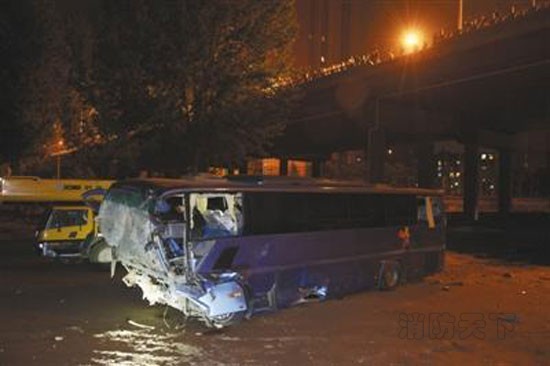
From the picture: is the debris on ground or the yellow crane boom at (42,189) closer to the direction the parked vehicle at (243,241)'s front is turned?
the debris on ground

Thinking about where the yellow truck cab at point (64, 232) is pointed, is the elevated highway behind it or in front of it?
behind

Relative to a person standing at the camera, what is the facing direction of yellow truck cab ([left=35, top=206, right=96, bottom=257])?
facing the viewer and to the left of the viewer

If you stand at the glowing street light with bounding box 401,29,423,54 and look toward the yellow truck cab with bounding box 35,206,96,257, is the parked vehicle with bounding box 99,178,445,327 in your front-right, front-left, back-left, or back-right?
front-left

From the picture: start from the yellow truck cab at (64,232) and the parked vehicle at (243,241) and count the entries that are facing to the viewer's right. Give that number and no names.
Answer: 0

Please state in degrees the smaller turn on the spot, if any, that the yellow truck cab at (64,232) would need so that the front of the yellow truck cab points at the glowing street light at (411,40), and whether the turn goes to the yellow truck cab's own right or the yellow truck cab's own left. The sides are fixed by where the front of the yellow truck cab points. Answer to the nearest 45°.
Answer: approximately 180°

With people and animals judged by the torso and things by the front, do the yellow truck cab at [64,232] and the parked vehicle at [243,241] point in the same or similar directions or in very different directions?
same or similar directions

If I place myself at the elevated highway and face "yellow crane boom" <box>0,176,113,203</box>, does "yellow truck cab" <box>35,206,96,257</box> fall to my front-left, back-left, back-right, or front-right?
front-left

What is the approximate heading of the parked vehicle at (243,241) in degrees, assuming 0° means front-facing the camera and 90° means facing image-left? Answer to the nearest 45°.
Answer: approximately 45°

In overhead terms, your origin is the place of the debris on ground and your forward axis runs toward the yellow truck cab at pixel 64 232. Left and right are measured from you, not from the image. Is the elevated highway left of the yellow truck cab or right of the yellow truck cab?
right

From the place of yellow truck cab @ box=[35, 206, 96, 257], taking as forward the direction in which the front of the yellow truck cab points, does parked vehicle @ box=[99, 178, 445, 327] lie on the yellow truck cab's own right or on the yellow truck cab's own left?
on the yellow truck cab's own left

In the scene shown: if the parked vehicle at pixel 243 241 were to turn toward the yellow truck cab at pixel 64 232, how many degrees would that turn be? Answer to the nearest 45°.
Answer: approximately 90° to its right
